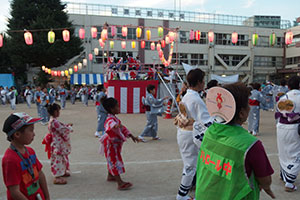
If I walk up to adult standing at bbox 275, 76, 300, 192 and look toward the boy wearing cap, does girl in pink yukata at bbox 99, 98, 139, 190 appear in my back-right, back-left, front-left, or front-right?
front-right

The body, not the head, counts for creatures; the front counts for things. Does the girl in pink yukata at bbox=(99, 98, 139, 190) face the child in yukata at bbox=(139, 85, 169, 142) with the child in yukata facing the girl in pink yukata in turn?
no

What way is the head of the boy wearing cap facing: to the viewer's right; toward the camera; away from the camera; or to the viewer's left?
to the viewer's right

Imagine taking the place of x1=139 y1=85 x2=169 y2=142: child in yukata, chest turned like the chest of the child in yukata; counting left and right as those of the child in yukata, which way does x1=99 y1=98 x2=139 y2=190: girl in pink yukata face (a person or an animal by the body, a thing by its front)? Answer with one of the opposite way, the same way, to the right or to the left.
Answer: the same way

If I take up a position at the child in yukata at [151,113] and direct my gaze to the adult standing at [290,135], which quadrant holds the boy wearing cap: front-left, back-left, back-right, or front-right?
front-right

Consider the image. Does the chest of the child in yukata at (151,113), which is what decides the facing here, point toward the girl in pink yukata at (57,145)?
no
